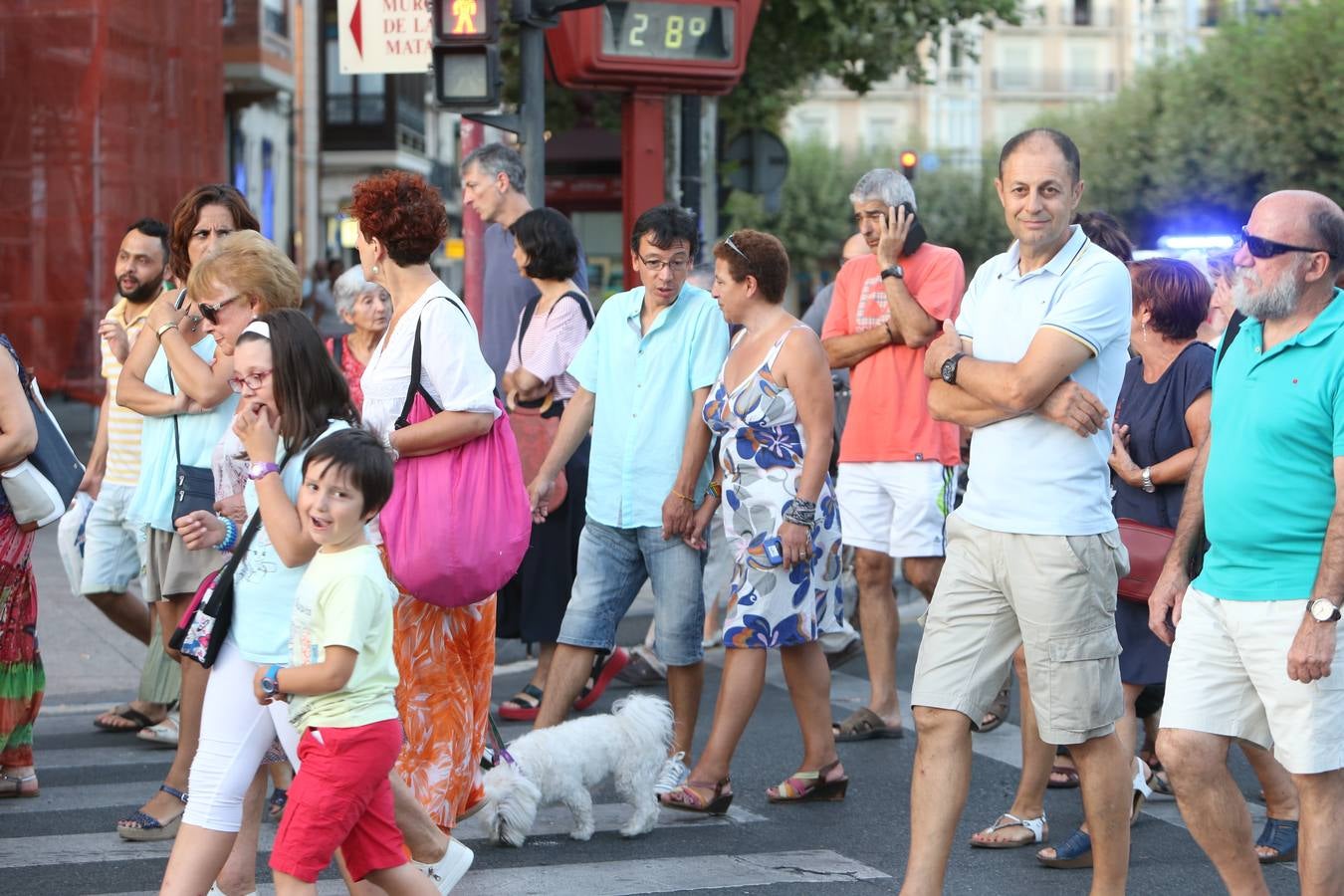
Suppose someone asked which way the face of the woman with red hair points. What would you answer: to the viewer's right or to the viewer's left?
to the viewer's left

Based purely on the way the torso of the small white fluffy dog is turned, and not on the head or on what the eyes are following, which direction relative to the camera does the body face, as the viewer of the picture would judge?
to the viewer's left

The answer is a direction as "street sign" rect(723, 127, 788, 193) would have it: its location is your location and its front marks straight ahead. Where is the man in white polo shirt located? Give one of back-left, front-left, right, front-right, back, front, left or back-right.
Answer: back

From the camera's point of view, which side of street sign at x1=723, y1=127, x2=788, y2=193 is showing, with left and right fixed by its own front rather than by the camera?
back

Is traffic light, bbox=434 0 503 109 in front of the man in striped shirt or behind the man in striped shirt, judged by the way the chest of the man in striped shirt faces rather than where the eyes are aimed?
behind

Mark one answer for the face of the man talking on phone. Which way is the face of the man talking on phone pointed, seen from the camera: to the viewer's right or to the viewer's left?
to the viewer's left

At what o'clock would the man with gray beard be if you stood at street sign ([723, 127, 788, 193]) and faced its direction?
The man with gray beard is roughly at 6 o'clock from the street sign.

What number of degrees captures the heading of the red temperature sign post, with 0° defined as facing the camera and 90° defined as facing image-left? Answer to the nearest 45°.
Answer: approximately 0°

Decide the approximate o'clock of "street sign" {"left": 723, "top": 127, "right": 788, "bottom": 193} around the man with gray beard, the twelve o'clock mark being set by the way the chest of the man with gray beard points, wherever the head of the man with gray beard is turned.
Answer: The street sign is roughly at 4 o'clock from the man with gray beard.

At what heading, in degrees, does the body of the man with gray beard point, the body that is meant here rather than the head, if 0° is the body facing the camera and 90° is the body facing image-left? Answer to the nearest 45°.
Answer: approximately 45°

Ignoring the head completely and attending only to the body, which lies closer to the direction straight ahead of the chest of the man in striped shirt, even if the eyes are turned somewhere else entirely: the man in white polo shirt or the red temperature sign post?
the man in white polo shirt
